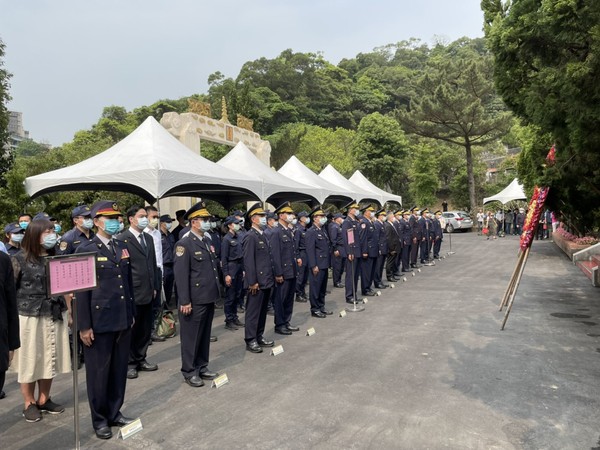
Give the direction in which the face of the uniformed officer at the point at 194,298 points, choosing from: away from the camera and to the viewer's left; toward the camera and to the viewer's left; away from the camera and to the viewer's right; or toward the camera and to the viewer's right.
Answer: toward the camera and to the viewer's right

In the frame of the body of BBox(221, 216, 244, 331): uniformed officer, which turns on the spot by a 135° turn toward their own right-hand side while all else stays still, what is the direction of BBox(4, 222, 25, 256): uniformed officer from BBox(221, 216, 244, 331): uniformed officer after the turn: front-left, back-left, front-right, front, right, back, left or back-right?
front-left

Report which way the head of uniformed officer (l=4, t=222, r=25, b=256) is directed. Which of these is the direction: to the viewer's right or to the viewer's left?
to the viewer's right

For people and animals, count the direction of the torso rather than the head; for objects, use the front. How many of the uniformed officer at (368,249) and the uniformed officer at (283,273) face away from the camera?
0

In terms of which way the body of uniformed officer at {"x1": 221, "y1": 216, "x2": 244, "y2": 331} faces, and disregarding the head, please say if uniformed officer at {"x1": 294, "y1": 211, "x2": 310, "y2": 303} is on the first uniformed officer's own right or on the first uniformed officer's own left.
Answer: on the first uniformed officer's own left

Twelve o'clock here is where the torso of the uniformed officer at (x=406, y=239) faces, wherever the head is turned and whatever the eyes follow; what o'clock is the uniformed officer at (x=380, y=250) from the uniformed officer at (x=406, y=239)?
the uniformed officer at (x=380, y=250) is roughly at 2 o'clock from the uniformed officer at (x=406, y=239).

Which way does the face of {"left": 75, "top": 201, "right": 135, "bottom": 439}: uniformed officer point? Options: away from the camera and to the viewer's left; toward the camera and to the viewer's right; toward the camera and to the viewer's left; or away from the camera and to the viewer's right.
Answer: toward the camera and to the viewer's right

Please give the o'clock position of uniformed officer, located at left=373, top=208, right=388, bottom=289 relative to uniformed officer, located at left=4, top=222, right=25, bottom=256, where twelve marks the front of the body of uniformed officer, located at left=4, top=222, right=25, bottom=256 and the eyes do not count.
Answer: uniformed officer, located at left=373, top=208, right=388, bottom=289 is roughly at 10 o'clock from uniformed officer, located at left=4, top=222, right=25, bottom=256.

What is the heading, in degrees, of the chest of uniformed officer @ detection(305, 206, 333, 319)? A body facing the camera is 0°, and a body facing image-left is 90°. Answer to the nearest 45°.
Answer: approximately 315°

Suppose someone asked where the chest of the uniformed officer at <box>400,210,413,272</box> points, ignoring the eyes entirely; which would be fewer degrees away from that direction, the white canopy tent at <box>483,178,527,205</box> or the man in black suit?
the man in black suit
